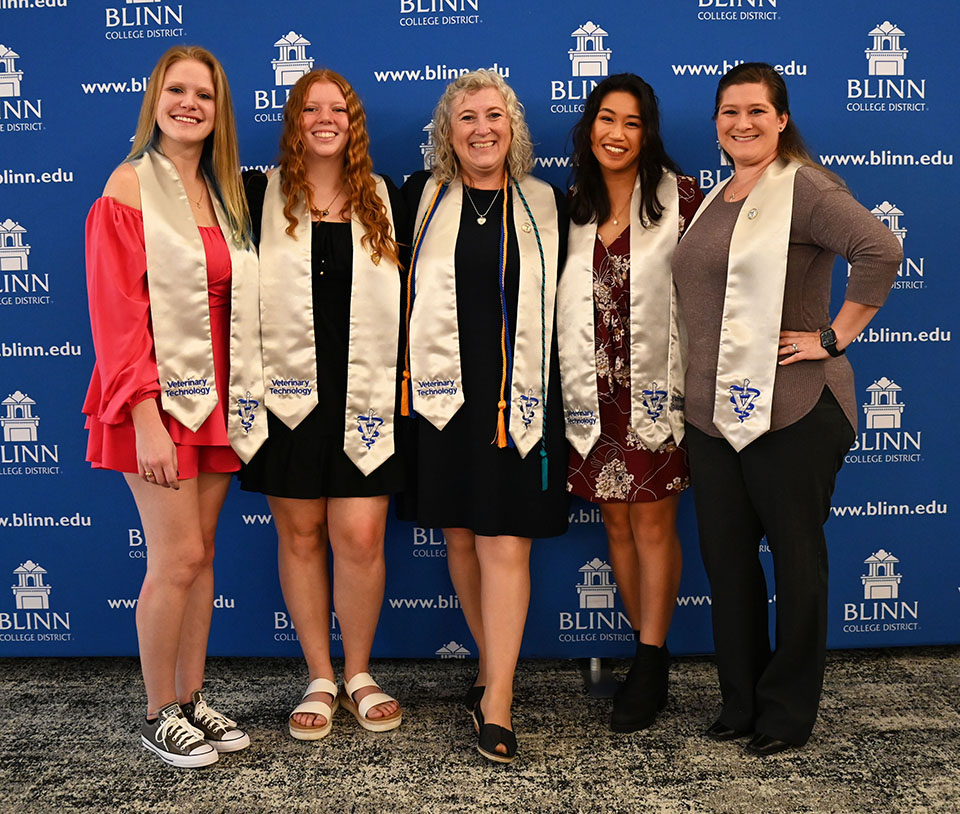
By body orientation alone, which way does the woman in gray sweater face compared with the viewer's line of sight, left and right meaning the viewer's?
facing the viewer and to the left of the viewer

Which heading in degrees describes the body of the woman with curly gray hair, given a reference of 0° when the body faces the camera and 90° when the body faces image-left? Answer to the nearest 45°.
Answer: approximately 0°

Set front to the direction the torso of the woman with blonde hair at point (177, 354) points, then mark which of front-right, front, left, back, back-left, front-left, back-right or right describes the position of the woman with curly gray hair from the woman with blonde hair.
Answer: front-left

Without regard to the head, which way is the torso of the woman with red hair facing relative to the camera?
toward the camera

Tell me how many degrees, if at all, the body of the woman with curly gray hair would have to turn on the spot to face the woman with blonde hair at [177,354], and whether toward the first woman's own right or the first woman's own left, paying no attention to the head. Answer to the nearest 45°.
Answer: approximately 90° to the first woman's own right

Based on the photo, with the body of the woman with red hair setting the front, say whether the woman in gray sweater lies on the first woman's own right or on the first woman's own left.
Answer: on the first woman's own left

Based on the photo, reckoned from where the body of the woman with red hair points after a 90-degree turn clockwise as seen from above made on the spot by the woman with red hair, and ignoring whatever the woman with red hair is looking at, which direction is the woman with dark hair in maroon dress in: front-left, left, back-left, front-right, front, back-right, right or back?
back

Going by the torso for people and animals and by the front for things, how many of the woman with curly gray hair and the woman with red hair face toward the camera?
2

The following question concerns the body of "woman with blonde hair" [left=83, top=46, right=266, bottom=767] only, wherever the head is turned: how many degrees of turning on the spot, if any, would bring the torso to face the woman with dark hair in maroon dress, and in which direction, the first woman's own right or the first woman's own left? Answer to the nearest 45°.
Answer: approximately 45° to the first woman's own left
